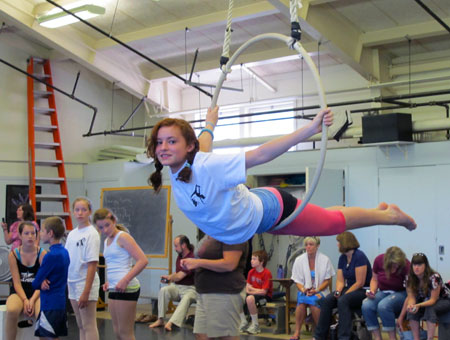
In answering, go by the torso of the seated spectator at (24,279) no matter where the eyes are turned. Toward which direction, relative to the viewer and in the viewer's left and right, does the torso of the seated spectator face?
facing the viewer

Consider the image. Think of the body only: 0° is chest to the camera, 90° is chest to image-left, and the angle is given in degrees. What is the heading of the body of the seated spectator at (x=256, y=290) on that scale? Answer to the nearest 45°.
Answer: approximately 45°

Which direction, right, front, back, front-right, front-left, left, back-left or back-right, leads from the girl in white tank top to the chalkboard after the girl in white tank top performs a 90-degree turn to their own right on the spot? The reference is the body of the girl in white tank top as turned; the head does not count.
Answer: front-right

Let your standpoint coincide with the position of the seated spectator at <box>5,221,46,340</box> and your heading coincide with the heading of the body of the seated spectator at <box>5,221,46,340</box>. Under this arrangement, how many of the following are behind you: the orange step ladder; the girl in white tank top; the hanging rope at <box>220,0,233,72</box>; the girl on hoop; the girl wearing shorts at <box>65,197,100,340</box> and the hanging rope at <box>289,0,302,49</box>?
1

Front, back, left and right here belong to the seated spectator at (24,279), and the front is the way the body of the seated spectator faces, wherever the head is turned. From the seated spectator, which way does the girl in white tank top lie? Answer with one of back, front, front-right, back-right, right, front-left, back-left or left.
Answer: front-left

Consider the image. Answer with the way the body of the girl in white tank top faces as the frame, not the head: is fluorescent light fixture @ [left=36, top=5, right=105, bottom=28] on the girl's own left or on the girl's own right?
on the girl's own right

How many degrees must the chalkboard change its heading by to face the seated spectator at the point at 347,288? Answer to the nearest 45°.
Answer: approximately 45° to its left

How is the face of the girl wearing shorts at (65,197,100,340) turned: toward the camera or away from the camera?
toward the camera

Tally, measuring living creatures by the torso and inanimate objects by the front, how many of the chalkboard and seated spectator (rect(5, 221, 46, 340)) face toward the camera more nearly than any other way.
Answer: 2

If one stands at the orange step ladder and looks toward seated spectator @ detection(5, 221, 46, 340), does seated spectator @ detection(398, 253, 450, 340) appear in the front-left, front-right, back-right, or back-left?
front-left

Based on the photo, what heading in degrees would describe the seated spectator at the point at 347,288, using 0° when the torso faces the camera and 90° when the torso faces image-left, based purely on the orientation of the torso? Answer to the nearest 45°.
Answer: approximately 45°

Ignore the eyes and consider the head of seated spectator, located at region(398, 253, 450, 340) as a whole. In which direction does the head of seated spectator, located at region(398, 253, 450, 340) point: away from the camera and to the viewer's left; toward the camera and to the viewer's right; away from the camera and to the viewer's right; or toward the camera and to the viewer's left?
toward the camera and to the viewer's left

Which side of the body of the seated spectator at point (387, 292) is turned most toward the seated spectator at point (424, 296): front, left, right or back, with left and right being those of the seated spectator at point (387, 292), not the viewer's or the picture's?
left

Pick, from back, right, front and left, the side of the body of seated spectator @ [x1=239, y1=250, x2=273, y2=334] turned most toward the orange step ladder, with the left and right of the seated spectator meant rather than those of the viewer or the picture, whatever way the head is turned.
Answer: right

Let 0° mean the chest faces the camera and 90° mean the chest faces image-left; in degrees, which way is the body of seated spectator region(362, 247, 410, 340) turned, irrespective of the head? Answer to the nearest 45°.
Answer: approximately 45°

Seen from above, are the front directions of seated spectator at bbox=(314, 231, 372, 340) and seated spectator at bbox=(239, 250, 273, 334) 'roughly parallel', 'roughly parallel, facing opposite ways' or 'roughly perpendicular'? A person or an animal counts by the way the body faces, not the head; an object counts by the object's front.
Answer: roughly parallel

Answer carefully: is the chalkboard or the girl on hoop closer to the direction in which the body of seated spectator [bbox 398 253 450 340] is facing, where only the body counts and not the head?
the girl on hoop

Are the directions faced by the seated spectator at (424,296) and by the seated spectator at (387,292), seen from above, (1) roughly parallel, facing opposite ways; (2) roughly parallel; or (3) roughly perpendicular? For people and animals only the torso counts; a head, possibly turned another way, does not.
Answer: roughly parallel
